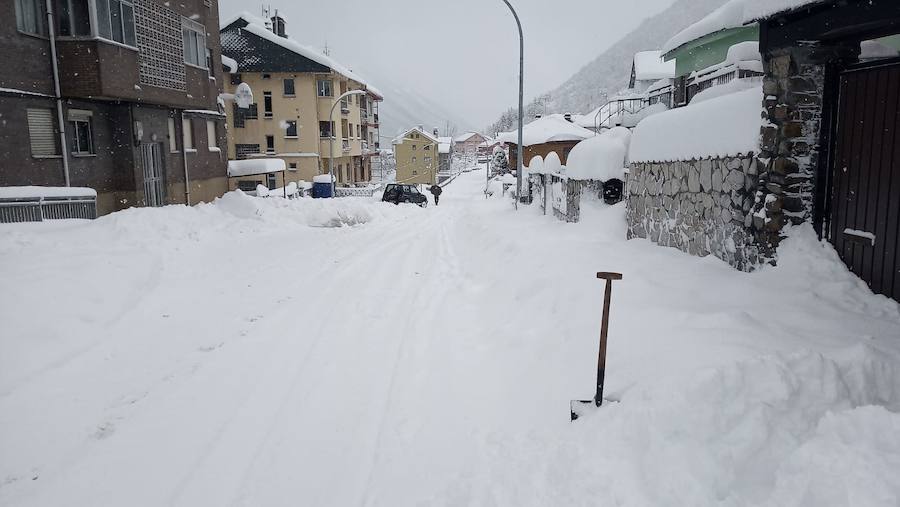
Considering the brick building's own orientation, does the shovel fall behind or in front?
in front

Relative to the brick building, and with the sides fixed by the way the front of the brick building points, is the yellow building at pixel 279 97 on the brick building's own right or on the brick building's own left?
on the brick building's own left

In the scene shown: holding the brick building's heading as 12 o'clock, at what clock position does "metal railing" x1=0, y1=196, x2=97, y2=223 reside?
The metal railing is roughly at 2 o'clock from the brick building.

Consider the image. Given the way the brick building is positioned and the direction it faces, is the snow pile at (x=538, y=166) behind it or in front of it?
in front

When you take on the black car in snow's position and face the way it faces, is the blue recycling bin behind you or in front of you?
behind

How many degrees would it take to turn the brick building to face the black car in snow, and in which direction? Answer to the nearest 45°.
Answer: approximately 90° to its left
